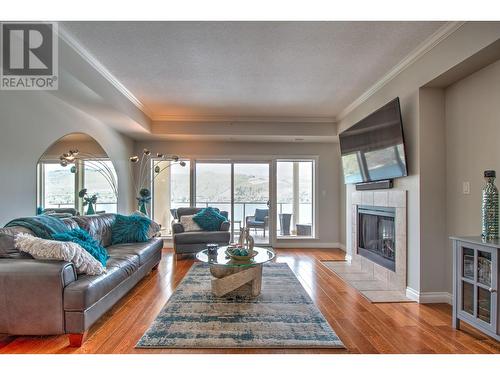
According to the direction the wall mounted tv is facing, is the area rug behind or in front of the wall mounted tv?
in front

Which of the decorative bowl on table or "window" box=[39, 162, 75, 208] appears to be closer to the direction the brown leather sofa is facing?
the decorative bowl on table

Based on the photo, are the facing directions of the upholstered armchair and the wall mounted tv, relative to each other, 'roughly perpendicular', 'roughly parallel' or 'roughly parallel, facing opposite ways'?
roughly perpendicular

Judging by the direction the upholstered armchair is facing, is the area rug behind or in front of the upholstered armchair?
in front

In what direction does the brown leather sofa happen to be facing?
to the viewer's right

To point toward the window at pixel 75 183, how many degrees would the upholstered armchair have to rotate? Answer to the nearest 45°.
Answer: approximately 45° to its right

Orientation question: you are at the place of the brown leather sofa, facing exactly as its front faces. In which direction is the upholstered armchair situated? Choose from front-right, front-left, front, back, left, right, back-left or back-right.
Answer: front-left

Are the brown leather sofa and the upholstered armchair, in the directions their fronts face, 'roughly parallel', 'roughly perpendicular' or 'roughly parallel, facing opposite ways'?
roughly perpendicular

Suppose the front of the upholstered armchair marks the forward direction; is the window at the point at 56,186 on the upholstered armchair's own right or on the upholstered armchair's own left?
on the upholstered armchair's own right
